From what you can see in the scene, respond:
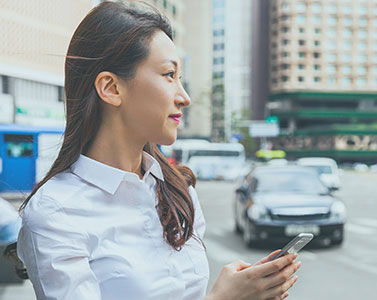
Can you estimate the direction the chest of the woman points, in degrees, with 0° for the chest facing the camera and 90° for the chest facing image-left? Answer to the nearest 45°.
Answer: approximately 315°

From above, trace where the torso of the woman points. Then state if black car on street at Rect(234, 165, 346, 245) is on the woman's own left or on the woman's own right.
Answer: on the woman's own left

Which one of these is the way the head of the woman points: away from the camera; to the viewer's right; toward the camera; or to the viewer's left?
to the viewer's right

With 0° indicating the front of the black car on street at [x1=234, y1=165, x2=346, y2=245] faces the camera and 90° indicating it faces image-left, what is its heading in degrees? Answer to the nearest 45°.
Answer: approximately 0°

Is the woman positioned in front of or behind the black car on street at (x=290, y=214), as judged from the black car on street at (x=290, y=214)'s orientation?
in front
